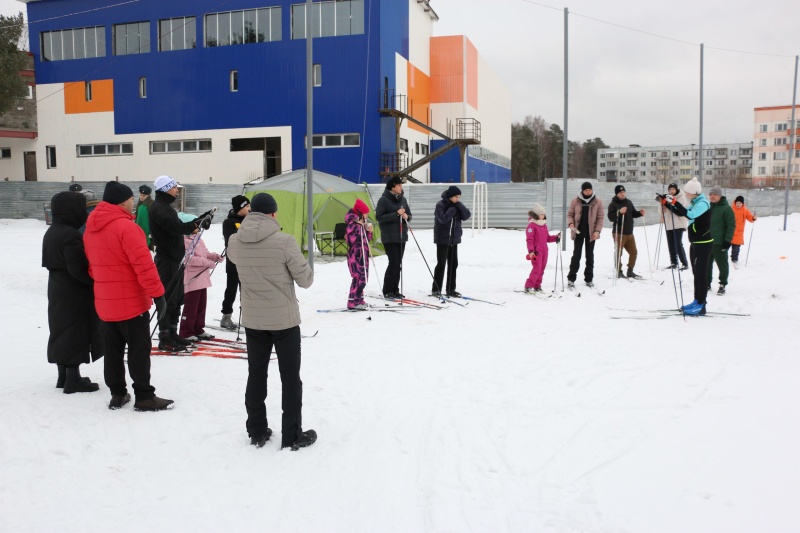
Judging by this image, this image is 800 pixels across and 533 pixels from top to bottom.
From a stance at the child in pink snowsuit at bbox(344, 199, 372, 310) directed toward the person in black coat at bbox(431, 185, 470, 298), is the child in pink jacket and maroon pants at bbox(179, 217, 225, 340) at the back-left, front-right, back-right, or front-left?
back-right

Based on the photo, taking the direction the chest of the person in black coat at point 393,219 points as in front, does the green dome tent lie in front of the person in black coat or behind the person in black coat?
behind

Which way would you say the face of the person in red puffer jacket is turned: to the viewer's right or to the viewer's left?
to the viewer's right

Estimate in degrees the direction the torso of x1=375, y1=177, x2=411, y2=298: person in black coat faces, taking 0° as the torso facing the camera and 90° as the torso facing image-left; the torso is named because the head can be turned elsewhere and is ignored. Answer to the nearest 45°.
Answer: approximately 315°

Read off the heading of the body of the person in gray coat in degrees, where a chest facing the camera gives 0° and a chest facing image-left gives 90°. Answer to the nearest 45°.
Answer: approximately 225°

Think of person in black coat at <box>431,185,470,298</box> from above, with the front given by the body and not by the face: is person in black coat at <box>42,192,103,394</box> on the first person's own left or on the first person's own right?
on the first person's own right

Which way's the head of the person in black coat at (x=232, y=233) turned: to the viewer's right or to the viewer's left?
to the viewer's right

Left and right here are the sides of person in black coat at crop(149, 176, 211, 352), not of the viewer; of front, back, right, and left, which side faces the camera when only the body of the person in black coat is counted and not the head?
right

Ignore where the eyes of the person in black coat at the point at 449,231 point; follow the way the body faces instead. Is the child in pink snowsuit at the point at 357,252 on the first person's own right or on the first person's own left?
on the first person's own right

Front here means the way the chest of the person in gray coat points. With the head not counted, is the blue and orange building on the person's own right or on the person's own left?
on the person's own left

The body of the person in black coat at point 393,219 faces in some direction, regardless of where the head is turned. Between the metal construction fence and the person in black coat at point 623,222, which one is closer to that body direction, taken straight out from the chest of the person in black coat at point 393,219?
the person in black coat

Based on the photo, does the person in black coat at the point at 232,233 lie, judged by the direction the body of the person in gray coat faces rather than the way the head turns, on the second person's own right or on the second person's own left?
on the second person's own left

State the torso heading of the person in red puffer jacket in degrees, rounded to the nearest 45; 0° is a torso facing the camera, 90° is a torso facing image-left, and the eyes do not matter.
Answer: approximately 225°
